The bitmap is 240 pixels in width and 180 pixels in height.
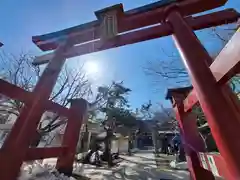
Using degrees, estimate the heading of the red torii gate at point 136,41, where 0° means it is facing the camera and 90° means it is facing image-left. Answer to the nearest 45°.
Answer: approximately 0°
